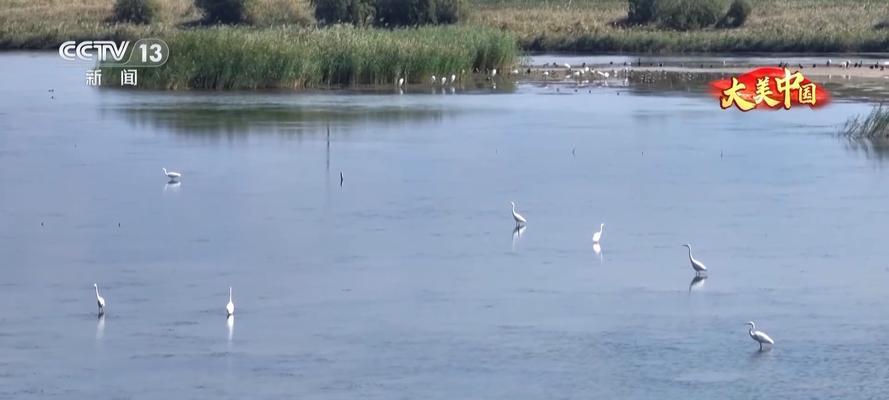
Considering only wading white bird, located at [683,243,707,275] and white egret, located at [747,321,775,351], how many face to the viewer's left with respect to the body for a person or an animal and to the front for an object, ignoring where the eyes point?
2

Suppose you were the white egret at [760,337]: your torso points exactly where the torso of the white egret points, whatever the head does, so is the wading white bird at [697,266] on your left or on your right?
on your right

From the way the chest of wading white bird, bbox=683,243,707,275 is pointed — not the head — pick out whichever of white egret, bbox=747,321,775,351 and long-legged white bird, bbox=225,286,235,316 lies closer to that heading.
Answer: the long-legged white bird

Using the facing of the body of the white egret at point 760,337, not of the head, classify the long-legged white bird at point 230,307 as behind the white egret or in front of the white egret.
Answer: in front

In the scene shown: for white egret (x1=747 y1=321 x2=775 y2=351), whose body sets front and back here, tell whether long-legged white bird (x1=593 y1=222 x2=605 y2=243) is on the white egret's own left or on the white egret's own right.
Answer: on the white egret's own right

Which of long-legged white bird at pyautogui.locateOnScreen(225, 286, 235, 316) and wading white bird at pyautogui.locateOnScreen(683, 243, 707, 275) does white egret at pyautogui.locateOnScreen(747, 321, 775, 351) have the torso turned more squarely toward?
the long-legged white bird

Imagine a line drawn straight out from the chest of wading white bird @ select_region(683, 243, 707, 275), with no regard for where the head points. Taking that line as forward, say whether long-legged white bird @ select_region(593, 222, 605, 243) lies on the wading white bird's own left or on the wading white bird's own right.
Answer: on the wading white bird's own right

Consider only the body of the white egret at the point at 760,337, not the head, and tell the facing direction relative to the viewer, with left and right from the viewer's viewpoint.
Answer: facing to the left of the viewer

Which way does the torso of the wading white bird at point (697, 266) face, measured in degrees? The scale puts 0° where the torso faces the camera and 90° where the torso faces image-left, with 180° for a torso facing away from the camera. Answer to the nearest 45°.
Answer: approximately 90°

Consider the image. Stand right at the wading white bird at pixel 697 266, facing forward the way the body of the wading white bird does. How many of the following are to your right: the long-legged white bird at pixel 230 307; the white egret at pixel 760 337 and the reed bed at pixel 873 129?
1

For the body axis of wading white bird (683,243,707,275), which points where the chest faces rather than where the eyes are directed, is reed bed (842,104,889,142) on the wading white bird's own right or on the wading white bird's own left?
on the wading white bird's own right

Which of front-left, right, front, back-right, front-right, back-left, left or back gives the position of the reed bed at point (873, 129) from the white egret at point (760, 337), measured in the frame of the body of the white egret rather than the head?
right
